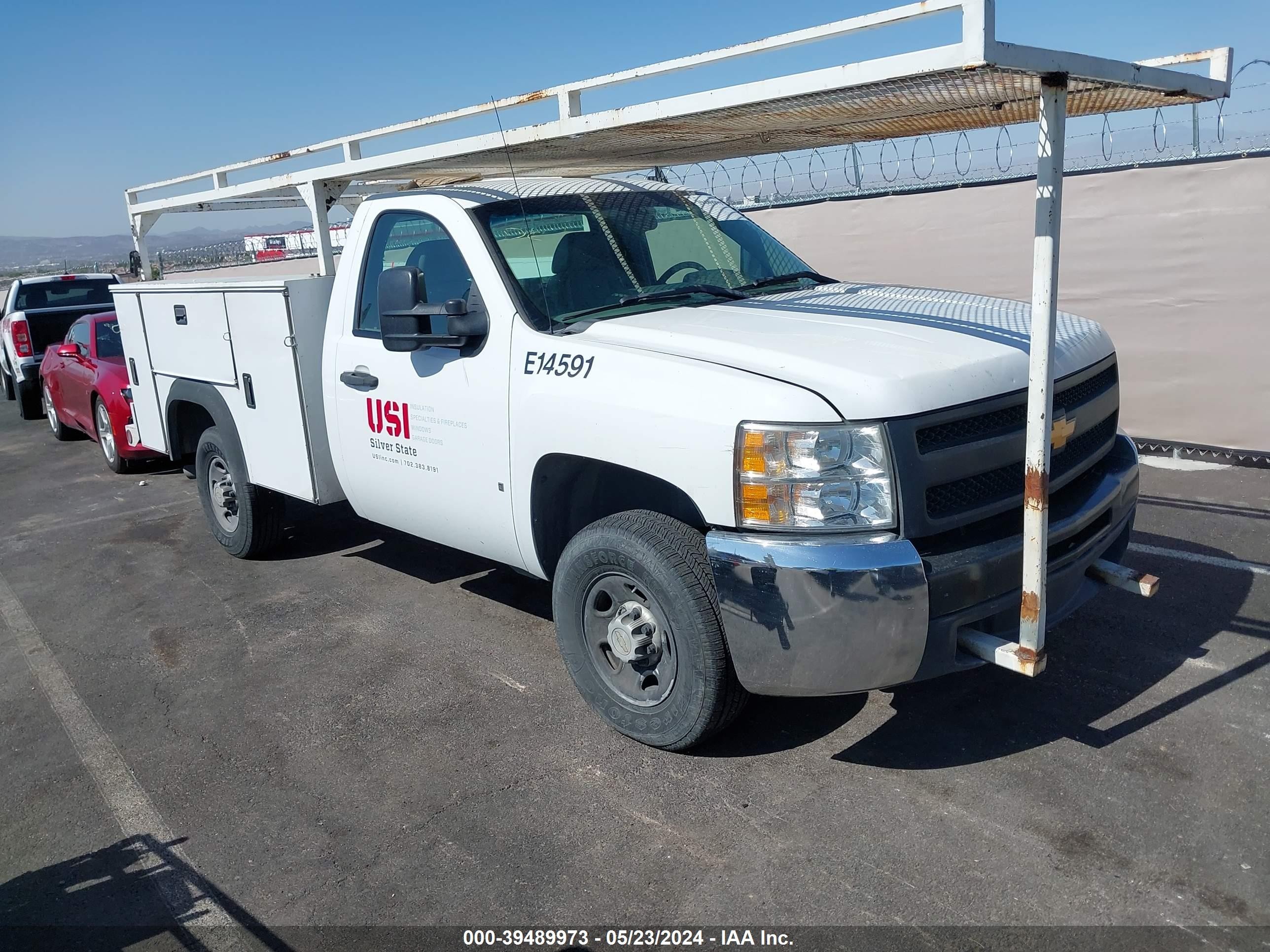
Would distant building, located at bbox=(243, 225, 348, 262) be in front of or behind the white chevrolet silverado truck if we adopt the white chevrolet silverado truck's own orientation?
behind

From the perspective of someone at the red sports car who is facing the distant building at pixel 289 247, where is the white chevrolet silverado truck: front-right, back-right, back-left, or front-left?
back-right

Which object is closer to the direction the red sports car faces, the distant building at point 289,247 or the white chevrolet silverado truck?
the white chevrolet silverado truck

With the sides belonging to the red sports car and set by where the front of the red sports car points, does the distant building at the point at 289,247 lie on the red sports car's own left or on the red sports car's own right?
on the red sports car's own left

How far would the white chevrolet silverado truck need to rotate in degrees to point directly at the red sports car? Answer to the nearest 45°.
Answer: approximately 180°

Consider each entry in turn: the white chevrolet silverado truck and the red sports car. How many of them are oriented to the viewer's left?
0

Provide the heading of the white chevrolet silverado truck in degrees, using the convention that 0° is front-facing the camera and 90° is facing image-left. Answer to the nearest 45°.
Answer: approximately 315°
